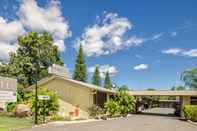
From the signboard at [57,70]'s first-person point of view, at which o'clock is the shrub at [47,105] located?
The shrub is roughly at 12 o'clock from the signboard.

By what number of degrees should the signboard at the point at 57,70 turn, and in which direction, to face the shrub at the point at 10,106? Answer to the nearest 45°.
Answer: approximately 45° to its right

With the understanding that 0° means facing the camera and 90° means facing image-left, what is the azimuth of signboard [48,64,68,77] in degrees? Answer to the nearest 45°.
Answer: approximately 0°

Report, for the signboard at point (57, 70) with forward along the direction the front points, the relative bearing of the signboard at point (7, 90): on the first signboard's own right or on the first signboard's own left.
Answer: on the first signboard's own right

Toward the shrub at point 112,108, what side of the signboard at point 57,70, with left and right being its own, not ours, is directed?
left
